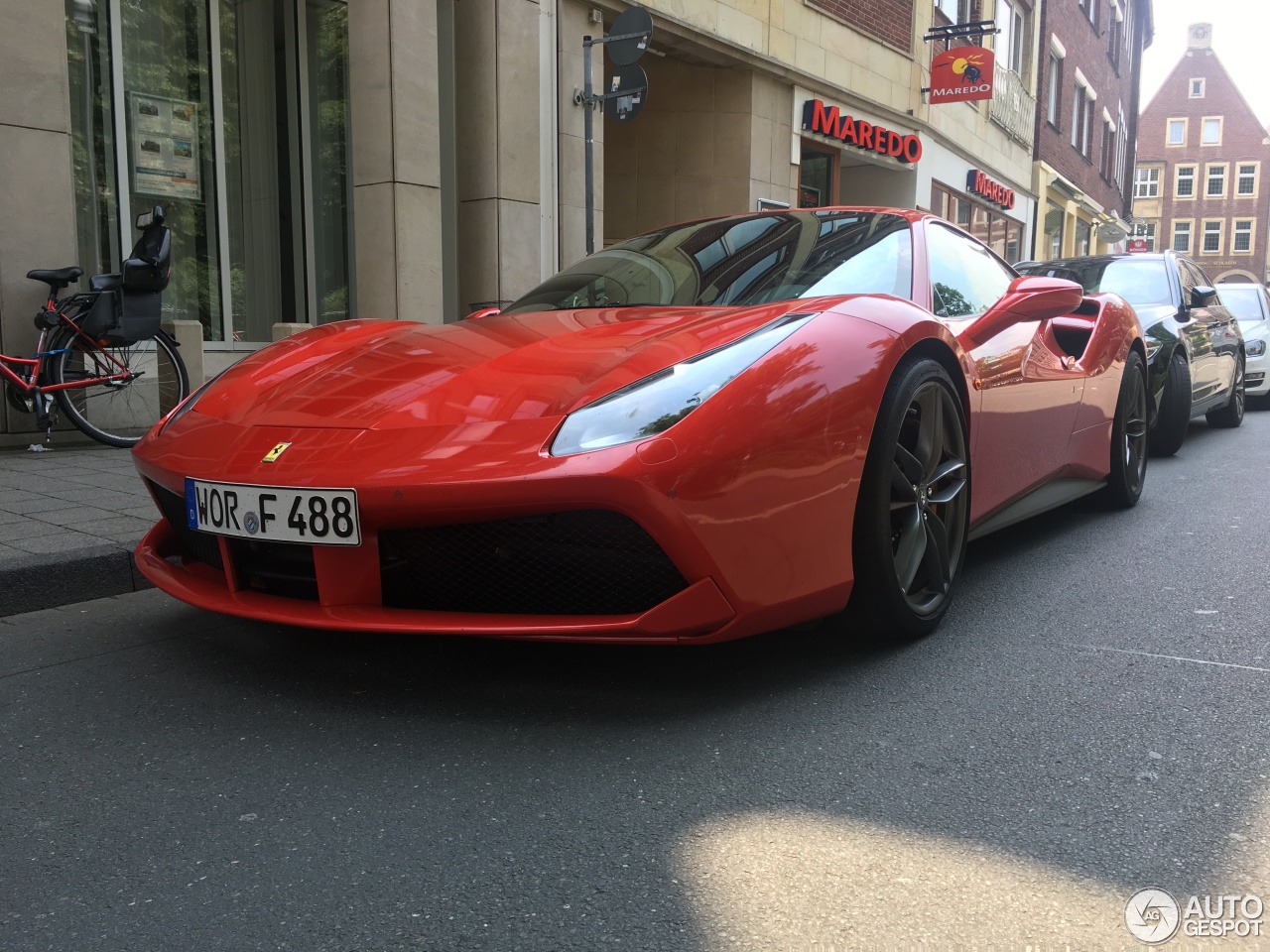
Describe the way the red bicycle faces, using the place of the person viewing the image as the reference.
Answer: facing to the left of the viewer

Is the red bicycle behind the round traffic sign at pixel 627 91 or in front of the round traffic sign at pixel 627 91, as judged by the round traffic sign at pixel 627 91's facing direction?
behind

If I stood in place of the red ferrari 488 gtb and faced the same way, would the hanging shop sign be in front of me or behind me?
behind

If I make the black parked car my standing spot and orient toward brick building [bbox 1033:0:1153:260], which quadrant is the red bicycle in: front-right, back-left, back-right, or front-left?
back-left

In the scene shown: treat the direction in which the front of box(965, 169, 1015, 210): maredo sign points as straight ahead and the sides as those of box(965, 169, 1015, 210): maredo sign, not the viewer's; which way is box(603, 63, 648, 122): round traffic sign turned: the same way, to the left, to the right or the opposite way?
to the left

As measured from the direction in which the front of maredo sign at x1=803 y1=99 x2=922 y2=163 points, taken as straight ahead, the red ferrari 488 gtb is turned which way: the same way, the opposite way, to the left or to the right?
to the right

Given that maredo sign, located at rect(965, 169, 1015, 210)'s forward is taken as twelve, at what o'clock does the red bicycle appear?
The red bicycle is roughly at 2 o'clock from the maredo sign.

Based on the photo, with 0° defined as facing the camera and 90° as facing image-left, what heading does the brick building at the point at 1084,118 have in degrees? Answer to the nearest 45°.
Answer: approximately 315°

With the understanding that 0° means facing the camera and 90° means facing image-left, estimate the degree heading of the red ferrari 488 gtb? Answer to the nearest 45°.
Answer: approximately 45°

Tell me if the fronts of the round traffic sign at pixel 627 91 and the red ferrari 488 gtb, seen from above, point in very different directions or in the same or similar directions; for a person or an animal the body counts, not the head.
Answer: very different directions

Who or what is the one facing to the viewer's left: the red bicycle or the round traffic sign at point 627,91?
the red bicycle

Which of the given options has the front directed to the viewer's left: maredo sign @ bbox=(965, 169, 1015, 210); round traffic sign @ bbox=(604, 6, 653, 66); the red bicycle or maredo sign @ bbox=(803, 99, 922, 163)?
the red bicycle

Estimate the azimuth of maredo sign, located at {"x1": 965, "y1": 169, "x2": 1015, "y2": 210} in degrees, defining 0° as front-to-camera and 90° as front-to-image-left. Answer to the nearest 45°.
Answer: approximately 315°
